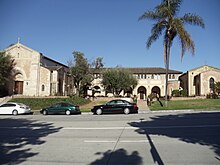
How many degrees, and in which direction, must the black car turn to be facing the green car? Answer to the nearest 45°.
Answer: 0° — it already faces it

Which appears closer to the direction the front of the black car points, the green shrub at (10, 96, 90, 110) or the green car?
the green car

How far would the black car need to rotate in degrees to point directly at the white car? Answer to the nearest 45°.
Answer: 0° — it already faces it

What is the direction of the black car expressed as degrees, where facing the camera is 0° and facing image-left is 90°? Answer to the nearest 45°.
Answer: approximately 90°

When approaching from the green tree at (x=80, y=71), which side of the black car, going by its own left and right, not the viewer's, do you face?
right

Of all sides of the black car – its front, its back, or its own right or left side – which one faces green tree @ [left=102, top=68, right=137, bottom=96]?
right

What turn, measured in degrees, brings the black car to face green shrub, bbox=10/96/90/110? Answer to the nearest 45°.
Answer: approximately 45° to its right

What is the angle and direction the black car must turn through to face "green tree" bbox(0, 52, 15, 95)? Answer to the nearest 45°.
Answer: approximately 45° to its right

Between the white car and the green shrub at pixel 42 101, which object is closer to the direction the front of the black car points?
the white car

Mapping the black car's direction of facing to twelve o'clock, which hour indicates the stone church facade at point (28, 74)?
The stone church facade is roughly at 2 o'clock from the black car.
